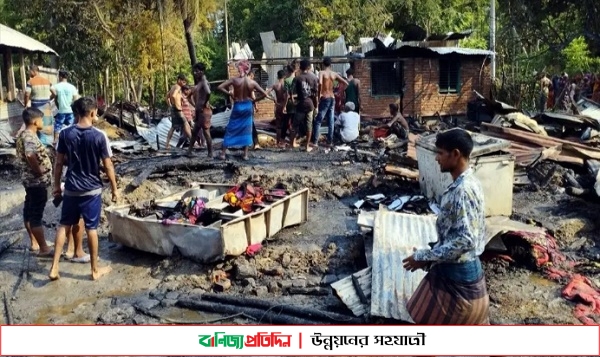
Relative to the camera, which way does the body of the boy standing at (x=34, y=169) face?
to the viewer's right

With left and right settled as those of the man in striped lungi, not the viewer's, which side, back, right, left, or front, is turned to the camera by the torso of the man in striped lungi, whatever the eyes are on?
left

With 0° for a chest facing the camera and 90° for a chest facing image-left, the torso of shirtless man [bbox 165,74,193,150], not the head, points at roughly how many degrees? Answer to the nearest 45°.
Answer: approximately 270°

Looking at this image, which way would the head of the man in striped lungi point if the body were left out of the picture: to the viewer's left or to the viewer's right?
to the viewer's left

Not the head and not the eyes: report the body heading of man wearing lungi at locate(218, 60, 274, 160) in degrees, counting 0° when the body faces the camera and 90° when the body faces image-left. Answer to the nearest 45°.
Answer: approximately 180°

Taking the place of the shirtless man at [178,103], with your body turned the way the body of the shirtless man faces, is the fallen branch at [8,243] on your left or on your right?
on your right

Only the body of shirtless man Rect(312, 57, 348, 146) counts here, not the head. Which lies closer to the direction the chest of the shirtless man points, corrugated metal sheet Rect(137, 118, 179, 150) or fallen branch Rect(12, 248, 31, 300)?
the corrugated metal sheet

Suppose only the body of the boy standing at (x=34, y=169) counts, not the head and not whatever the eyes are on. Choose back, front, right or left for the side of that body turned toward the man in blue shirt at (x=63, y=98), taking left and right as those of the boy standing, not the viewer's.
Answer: left
